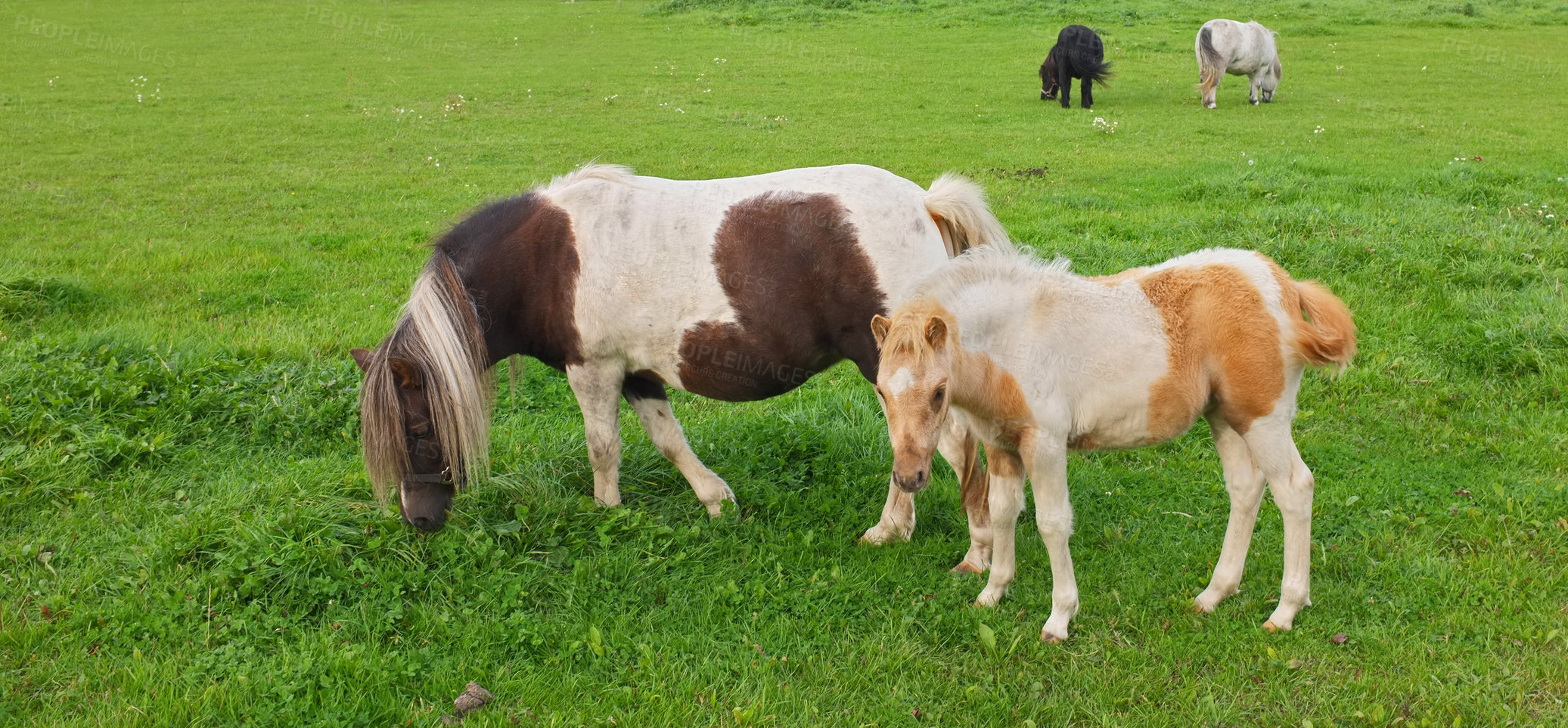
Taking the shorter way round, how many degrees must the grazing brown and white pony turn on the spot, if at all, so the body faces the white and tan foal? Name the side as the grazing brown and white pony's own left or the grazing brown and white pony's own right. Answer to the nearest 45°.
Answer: approximately 135° to the grazing brown and white pony's own left

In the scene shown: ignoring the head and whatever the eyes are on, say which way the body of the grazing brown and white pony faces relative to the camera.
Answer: to the viewer's left

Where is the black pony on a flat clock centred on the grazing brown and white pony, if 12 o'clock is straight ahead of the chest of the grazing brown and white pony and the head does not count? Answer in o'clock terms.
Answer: The black pony is roughly at 4 o'clock from the grazing brown and white pony.
